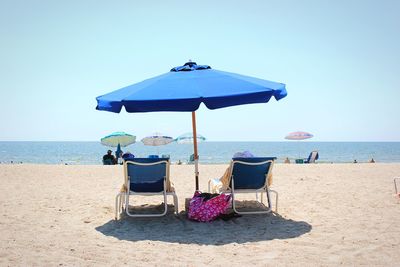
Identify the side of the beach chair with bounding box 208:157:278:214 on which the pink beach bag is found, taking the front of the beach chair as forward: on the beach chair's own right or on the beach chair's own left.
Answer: on the beach chair's own left

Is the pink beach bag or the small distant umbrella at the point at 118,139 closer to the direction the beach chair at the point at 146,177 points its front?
the small distant umbrella

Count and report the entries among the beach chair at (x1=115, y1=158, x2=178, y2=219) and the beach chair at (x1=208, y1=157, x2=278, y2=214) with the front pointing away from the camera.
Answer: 2

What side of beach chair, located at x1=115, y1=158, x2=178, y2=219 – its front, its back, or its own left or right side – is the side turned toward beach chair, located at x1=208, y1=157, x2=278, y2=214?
right

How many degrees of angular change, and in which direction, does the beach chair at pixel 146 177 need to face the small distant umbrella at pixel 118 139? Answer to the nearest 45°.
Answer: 0° — it already faces it

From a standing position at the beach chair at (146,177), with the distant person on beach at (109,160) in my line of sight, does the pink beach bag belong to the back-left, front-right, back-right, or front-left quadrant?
back-right

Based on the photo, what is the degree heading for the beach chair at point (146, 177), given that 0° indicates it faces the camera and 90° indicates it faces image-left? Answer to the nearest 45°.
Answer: approximately 180°

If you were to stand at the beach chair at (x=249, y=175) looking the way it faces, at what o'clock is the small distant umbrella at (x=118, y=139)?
The small distant umbrella is roughly at 11 o'clock from the beach chair.

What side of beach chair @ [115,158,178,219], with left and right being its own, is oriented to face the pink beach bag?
right

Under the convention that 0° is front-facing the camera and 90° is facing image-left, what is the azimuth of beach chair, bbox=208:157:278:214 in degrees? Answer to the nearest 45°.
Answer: approximately 180°
